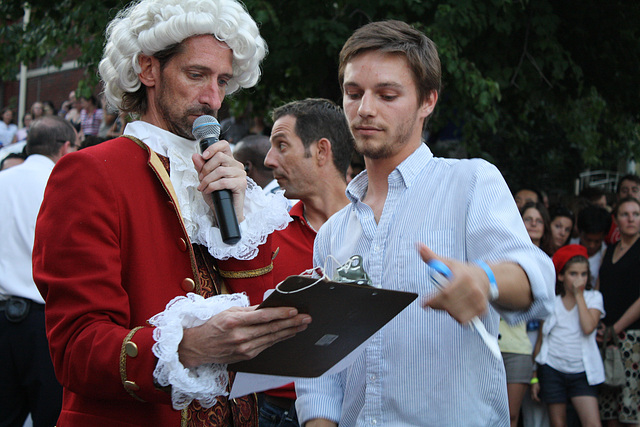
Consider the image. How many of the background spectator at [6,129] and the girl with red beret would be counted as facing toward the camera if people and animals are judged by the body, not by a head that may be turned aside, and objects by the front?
2

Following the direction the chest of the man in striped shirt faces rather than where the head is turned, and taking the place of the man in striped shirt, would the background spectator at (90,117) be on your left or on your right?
on your right

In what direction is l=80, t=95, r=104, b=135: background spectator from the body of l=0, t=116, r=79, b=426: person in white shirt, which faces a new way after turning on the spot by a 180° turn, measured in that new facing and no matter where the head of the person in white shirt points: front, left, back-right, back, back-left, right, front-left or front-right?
back-right

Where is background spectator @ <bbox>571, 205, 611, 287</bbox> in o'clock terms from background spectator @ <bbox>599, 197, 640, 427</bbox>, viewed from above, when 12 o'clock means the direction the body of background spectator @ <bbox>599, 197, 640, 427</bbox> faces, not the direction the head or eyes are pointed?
background spectator @ <bbox>571, 205, 611, 287</bbox> is roughly at 4 o'clock from background spectator @ <bbox>599, 197, 640, 427</bbox>.

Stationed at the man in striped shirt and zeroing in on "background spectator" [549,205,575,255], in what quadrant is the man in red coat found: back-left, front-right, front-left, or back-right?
back-left

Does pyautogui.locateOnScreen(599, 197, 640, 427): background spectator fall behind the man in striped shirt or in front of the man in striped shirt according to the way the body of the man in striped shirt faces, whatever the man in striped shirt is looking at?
behind

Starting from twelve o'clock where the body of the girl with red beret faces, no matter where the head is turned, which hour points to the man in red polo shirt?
The man in red polo shirt is roughly at 1 o'clock from the girl with red beret.
